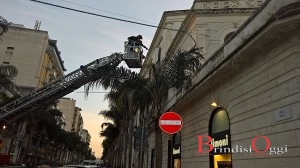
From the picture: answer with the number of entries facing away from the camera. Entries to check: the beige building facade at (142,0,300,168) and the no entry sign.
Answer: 0

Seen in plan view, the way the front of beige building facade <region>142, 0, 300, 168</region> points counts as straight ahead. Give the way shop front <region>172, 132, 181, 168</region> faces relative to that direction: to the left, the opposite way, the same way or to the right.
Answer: the same way

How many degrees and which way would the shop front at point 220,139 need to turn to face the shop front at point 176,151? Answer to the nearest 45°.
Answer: approximately 90° to its right

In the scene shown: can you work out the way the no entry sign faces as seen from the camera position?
facing the viewer

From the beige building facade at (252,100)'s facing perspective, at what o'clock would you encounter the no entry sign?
The no entry sign is roughly at 2 o'clock from the beige building facade.

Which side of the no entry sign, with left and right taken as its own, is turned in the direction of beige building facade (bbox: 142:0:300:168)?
left

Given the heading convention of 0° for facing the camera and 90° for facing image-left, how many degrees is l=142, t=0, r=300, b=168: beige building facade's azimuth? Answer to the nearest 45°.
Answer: approximately 45°

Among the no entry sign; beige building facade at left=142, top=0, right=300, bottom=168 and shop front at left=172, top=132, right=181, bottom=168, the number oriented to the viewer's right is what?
0

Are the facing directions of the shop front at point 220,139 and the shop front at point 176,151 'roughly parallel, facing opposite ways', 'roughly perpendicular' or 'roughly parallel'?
roughly parallel

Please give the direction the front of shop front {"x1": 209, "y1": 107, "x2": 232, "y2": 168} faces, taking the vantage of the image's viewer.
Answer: facing the viewer and to the left of the viewer

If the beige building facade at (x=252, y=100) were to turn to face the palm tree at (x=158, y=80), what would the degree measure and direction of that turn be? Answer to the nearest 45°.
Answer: approximately 90° to its right
